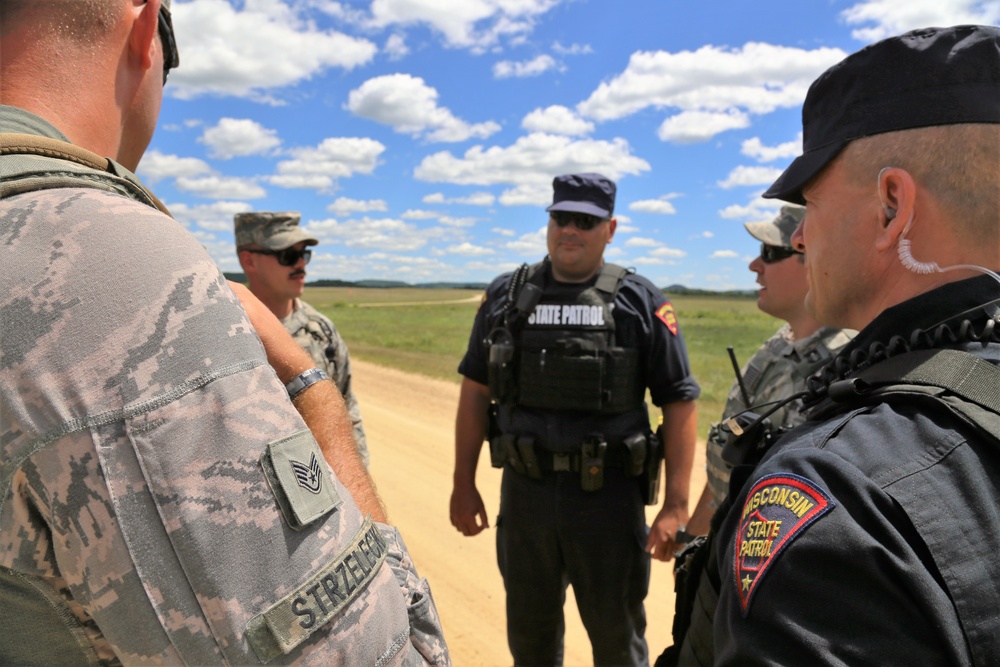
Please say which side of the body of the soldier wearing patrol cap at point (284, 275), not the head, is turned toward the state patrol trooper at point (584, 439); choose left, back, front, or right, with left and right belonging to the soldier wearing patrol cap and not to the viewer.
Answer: front

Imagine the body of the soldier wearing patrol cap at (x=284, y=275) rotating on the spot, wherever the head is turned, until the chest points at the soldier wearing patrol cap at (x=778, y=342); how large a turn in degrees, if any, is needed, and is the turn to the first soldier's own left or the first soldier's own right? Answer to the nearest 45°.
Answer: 0° — they already face them

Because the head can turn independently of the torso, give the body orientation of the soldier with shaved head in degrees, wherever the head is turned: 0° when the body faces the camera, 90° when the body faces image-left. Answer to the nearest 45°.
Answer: approximately 225°

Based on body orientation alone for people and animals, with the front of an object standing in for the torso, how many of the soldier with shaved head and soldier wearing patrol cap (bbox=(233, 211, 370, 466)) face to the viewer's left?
0

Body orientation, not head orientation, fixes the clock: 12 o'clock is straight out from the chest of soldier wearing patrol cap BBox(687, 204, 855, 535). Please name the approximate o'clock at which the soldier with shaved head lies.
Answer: The soldier with shaved head is roughly at 11 o'clock from the soldier wearing patrol cap.

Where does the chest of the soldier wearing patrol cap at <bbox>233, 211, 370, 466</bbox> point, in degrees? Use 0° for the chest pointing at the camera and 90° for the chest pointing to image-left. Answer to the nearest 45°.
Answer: approximately 315°

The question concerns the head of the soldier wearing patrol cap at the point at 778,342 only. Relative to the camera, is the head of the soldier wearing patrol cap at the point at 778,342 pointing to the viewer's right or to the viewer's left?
to the viewer's left

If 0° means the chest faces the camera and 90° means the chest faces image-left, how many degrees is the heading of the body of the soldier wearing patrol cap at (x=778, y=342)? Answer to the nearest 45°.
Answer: approximately 45°

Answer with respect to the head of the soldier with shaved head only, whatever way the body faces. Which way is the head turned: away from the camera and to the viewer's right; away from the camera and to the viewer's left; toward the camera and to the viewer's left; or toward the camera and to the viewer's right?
away from the camera and to the viewer's right

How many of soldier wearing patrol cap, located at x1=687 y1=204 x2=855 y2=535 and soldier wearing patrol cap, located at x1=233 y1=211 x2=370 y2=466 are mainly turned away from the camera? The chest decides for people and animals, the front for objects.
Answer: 0
